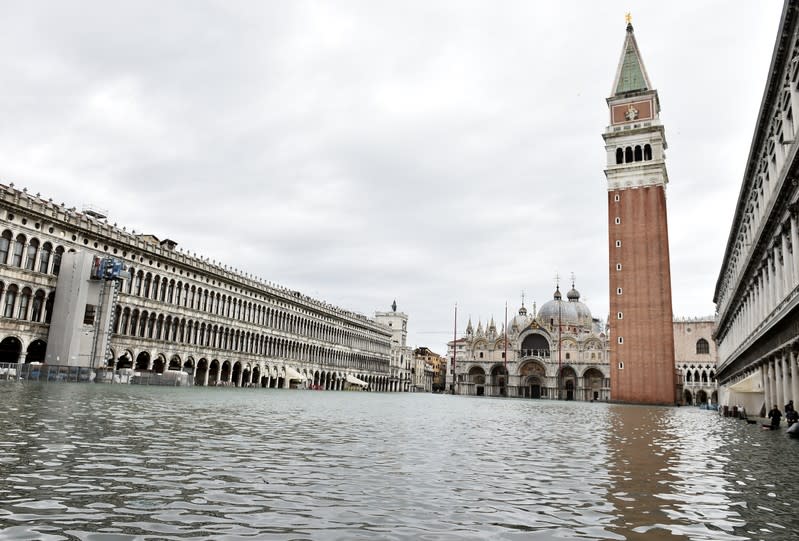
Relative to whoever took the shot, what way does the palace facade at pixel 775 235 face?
facing to the left of the viewer
